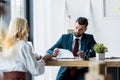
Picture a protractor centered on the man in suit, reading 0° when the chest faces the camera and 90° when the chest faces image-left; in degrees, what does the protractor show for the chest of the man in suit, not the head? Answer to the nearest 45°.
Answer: approximately 0°

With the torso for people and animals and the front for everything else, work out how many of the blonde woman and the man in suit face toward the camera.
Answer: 1

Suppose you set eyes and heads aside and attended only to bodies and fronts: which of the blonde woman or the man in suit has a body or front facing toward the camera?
the man in suit

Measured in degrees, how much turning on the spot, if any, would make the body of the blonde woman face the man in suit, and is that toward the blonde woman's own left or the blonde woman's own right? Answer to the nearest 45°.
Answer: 0° — they already face them

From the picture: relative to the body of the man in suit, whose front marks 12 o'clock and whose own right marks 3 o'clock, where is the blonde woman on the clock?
The blonde woman is roughly at 1 o'clock from the man in suit.

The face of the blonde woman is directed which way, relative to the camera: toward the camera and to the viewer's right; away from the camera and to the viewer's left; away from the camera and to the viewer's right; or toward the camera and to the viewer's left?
away from the camera and to the viewer's right

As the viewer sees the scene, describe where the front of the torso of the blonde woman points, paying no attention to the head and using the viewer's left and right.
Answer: facing away from the viewer and to the right of the viewer
